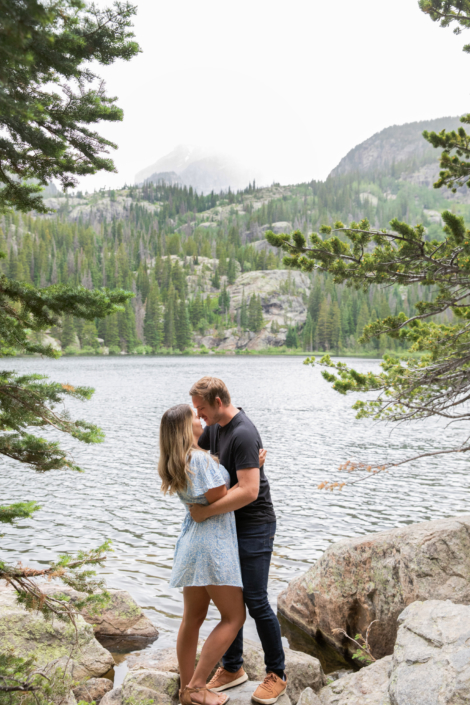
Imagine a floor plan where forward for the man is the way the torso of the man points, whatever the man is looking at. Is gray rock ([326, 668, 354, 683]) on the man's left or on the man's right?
on the man's right

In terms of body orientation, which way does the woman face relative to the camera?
to the viewer's right

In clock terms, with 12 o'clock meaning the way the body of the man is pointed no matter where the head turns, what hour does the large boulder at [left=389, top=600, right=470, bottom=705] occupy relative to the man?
The large boulder is roughly at 7 o'clock from the man.

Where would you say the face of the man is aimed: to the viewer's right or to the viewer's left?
to the viewer's left

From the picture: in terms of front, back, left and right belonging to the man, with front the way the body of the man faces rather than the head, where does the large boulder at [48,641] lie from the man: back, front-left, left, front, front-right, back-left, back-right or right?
front-right

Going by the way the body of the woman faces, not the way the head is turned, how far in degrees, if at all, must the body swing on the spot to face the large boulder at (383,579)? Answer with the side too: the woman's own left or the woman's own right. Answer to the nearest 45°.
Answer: approximately 45° to the woman's own left

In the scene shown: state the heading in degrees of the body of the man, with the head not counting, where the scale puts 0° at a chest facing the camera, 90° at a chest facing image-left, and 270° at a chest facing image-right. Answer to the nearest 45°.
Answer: approximately 90°

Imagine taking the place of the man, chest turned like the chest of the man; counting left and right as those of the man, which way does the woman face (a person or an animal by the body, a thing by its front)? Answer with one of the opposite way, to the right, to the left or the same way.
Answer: the opposite way
